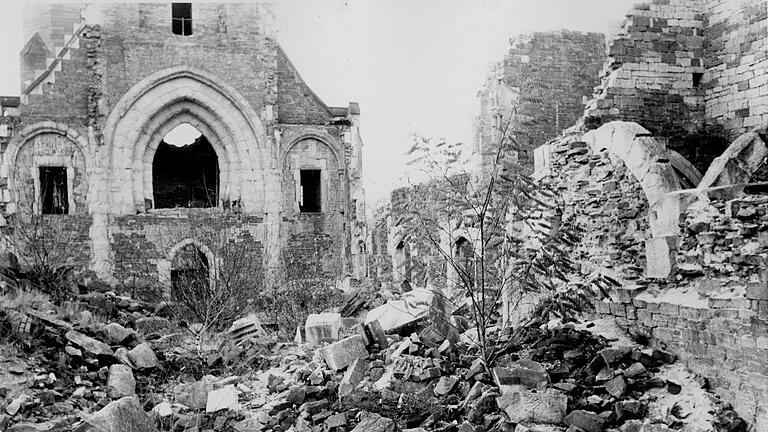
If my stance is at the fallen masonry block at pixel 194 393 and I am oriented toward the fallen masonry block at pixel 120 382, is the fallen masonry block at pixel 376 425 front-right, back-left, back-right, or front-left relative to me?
back-left

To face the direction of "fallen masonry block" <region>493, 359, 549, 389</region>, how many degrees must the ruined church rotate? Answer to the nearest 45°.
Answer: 0° — it already faces it

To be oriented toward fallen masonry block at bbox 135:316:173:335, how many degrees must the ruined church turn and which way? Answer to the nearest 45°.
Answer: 0° — it already faces it

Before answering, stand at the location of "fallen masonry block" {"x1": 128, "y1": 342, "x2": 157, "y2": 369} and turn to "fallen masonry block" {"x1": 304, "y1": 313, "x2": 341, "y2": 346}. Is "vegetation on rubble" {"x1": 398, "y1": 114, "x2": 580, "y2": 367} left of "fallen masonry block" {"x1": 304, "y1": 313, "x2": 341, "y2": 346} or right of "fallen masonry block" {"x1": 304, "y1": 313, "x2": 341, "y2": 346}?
right

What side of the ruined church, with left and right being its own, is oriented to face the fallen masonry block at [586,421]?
front

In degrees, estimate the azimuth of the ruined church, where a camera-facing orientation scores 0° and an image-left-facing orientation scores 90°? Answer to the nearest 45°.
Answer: approximately 0°

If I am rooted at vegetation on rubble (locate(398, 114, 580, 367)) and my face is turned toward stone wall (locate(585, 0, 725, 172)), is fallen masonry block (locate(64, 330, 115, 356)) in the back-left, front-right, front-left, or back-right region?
back-left

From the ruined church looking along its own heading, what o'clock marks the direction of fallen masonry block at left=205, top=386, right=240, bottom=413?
The fallen masonry block is roughly at 12 o'clock from the ruined church.

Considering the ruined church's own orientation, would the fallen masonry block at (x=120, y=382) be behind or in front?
in front

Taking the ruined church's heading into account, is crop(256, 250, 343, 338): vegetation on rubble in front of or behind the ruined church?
in front

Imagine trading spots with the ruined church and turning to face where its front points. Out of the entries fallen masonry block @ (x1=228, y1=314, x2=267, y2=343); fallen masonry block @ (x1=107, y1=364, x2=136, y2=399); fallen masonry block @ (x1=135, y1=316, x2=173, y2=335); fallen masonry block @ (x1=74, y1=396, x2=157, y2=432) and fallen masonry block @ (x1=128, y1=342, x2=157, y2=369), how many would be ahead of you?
5

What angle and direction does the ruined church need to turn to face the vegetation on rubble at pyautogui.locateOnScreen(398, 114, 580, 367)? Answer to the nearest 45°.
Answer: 0° — it already faces it

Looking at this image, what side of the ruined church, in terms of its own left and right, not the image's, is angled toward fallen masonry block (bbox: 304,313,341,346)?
front

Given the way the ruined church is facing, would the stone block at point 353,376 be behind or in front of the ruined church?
in front

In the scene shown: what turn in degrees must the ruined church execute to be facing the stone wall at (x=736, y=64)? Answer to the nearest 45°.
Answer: approximately 45° to its left

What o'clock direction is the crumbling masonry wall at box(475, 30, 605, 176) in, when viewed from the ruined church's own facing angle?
The crumbling masonry wall is roughly at 10 o'clock from the ruined church.
